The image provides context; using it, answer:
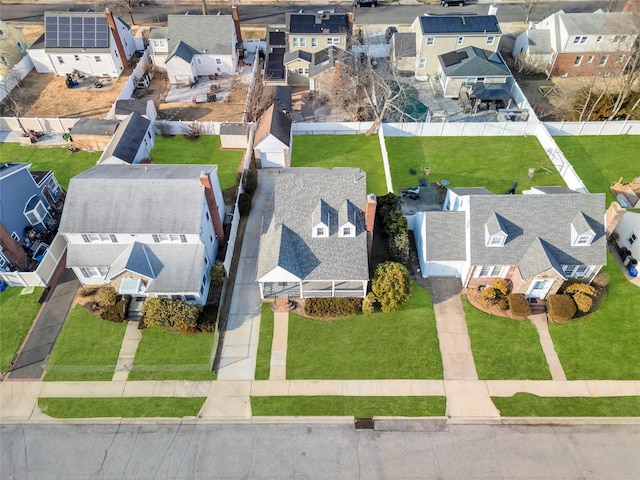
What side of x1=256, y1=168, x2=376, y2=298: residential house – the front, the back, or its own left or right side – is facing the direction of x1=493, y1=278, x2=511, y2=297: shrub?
left

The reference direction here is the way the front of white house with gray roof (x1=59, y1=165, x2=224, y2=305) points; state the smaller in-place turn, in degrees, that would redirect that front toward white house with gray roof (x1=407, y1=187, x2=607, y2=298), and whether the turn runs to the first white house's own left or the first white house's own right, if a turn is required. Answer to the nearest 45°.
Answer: approximately 45° to the first white house's own left

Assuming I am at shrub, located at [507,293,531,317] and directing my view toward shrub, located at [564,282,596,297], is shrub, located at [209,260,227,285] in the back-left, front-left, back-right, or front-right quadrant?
back-left

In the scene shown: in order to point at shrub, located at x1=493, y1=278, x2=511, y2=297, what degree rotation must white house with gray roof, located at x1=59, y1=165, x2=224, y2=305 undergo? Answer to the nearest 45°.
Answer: approximately 45° to its left

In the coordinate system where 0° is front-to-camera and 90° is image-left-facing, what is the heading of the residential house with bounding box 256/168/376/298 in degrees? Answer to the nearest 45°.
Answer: approximately 0°

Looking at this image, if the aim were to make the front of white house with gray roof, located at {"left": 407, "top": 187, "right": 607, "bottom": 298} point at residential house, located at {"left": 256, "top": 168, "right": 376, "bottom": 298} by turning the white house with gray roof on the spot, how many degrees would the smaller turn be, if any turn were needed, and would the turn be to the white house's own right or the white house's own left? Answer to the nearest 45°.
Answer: approximately 45° to the white house's own right

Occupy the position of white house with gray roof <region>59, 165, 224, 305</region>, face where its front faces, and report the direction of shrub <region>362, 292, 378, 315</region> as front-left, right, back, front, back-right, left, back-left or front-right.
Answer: front-left

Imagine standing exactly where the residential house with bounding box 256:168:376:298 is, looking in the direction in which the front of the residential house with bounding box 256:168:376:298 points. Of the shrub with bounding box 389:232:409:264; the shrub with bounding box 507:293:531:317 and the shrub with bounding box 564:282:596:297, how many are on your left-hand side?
3

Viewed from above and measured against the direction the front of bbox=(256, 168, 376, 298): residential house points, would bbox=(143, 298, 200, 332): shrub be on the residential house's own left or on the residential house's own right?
on the residential house's own right

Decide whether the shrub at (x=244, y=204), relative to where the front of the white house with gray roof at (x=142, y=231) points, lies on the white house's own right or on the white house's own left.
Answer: on the white house's own left

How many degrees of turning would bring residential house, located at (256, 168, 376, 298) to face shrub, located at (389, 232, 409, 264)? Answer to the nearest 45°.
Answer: approximately 90° to its left

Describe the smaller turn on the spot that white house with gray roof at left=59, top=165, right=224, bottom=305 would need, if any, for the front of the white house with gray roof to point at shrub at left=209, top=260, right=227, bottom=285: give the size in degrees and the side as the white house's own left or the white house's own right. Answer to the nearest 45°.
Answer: approximately 45° to the white house's own left
